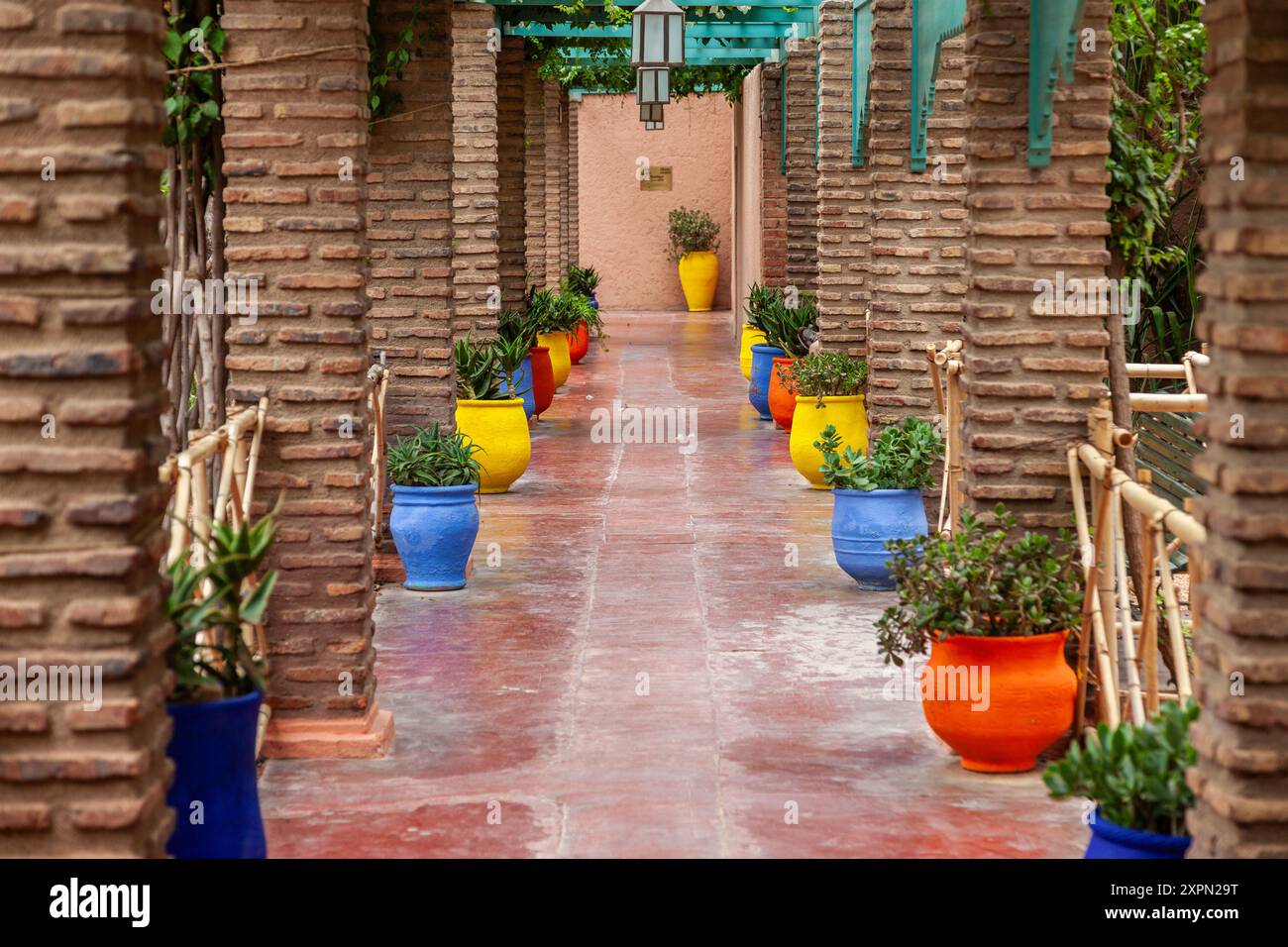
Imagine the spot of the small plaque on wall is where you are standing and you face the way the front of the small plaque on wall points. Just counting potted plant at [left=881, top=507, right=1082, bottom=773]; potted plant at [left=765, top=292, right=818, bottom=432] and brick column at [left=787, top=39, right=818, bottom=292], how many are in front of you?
3

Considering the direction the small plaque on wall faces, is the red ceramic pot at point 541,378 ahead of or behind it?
ahead

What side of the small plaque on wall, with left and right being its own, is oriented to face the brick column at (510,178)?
front

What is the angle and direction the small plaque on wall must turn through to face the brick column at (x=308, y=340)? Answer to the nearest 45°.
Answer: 0° — it already faces it

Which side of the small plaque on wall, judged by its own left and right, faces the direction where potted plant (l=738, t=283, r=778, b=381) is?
front

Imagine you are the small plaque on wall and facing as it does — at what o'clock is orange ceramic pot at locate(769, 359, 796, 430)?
The orange ceramic pot is roughly at 12 o'clock from the small plaque on wall.

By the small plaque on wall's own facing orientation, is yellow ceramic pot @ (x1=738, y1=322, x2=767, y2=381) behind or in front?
in front

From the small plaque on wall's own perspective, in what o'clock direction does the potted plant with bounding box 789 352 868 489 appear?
The potted plant is roughly at 12 o'clock from the small plaque on wall.

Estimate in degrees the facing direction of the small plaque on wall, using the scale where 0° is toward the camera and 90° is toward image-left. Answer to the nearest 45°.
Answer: approximately 0°

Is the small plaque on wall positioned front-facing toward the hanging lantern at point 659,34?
yes

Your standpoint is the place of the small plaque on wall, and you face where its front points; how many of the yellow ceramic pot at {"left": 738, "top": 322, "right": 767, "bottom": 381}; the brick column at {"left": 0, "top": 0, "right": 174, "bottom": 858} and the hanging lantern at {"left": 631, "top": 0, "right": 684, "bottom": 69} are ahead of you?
3

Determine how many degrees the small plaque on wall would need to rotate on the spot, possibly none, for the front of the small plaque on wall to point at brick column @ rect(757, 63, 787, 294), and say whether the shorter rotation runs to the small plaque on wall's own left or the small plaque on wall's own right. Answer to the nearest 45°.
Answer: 0° — it already faces it

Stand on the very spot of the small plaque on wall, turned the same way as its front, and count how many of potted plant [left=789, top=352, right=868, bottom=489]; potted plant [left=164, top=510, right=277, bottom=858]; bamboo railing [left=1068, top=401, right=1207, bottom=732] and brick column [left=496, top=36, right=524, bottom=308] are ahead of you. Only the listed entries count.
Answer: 4

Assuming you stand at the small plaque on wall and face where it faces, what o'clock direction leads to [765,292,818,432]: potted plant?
The potted plant is roughly at 12 o'clock from the small plaque on wall.
